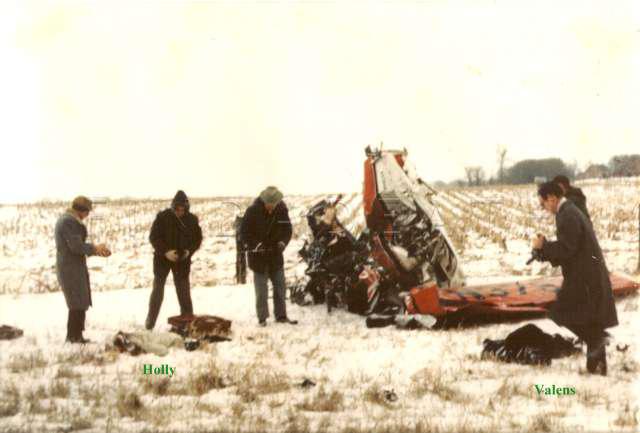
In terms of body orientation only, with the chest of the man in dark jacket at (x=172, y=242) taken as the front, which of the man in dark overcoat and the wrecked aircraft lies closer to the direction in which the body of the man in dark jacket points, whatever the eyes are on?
the man in dark overcoat

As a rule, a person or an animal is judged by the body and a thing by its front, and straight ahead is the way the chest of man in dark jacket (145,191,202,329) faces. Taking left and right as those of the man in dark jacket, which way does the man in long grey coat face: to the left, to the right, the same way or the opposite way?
to the left

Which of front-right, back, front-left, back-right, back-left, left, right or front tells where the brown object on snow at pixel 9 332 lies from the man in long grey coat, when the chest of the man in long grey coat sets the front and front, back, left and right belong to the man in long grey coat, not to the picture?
back-left

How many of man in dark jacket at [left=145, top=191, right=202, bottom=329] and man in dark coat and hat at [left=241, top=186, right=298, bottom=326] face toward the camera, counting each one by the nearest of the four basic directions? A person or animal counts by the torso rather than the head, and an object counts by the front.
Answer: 2

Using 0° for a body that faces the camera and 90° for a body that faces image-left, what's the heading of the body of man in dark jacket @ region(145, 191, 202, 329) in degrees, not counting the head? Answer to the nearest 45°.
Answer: approximately 0°

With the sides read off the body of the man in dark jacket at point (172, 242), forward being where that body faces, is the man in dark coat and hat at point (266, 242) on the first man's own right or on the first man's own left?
on the first man's own left

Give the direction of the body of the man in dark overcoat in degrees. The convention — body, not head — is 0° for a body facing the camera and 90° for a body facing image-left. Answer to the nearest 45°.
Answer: approximately 90°

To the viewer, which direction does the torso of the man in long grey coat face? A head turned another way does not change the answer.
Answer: to the viewer's right
